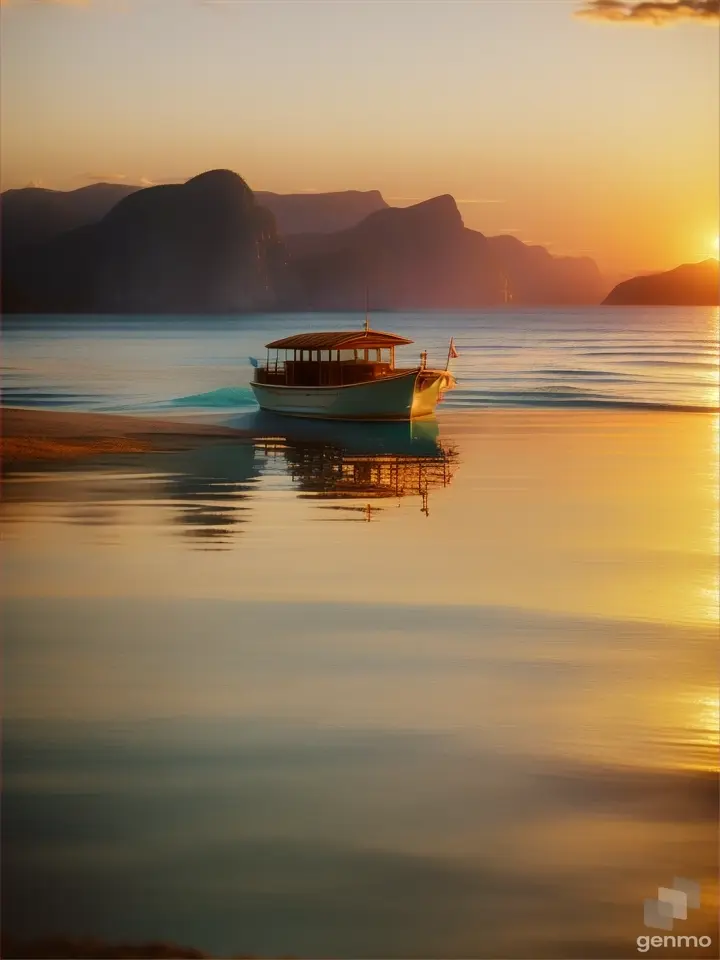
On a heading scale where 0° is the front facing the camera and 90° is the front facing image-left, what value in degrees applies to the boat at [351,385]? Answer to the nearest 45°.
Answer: approximately 315°
